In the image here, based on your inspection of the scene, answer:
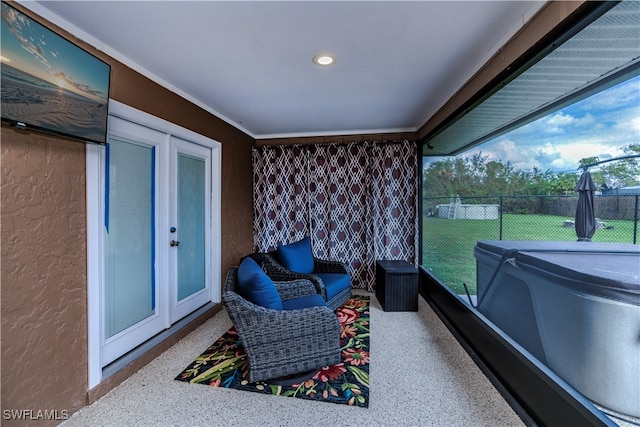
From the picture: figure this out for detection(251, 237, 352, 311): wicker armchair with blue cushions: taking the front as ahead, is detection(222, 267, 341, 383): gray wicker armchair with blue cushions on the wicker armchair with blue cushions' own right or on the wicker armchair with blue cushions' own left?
on the wicker armchair with blue cushions' own right

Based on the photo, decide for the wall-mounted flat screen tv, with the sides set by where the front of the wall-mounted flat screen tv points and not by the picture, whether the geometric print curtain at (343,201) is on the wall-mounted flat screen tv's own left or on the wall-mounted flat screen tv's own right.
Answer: on the wall-mounted flat screen tv's own left

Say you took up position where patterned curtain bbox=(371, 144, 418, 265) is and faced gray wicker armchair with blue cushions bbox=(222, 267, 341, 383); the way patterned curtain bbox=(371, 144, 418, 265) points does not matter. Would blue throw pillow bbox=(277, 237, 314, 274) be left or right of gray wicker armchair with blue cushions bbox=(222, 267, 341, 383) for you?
right

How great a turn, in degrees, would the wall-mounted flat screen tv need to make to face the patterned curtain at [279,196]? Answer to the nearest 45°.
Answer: approximately 90° to its left

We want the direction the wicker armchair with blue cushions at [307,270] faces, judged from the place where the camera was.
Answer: facing the viewer and to the right of the viewer

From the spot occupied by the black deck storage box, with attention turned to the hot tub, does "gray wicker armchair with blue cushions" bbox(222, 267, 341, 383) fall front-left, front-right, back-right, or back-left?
front-right

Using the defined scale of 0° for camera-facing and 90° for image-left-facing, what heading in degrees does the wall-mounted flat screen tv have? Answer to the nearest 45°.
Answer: approximately 315°

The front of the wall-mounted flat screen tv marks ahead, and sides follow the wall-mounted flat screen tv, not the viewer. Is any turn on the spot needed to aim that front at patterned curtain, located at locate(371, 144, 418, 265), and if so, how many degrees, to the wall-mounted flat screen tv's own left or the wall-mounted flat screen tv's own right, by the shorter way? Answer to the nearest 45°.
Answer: approximately 45° to the wall-mounted flat screen tv's own left

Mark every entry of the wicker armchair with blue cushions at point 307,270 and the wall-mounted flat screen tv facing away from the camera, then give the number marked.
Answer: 0

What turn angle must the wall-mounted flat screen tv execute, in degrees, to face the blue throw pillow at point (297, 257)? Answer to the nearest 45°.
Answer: approximately 45° to its left

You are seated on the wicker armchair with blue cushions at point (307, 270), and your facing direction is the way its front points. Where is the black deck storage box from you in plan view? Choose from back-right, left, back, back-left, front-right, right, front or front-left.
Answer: front-left

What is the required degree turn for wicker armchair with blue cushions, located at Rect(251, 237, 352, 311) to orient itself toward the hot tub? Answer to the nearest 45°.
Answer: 0° — it already faces it

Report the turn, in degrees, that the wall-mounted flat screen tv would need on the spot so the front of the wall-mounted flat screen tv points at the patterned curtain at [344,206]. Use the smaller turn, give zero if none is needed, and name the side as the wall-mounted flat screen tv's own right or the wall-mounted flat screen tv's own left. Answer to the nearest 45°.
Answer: approximately 45° to the wall-mounted flat screen tv's own left
